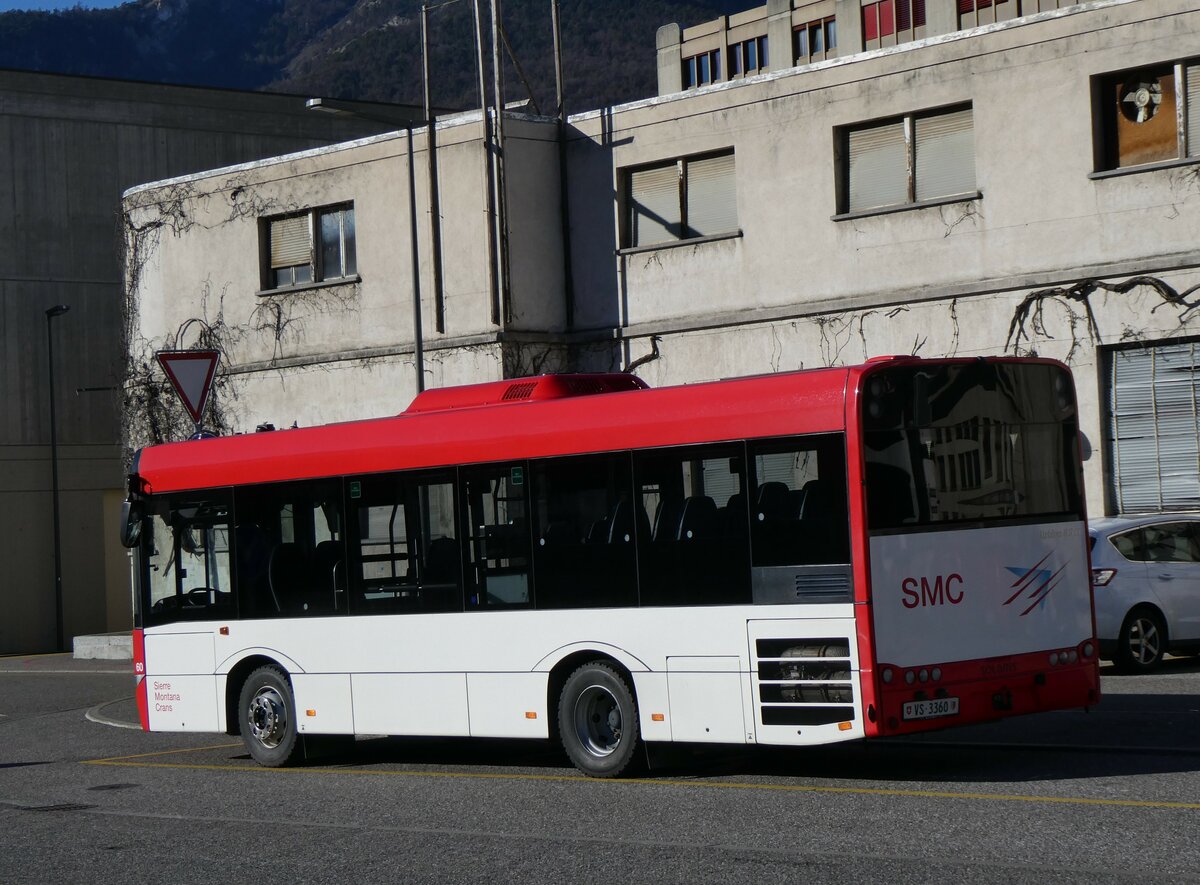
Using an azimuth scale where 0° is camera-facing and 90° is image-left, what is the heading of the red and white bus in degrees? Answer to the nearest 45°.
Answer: approximately 135°

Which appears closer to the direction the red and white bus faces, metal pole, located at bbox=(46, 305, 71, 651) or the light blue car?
the metal pole

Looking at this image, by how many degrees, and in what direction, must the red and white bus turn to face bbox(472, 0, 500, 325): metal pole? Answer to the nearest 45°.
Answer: approximately 45° to its right

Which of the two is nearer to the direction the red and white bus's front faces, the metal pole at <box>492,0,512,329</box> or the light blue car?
the metal pole

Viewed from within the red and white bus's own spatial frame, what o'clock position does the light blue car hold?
The light blue car is roughly at 3 o'clock from the red and white bus.

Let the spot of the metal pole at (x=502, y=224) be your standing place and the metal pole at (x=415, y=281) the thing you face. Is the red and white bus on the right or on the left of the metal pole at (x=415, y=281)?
left

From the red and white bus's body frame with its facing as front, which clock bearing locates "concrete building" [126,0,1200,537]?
The concrete building is roughly at 2 o'clock from the red and white bus.

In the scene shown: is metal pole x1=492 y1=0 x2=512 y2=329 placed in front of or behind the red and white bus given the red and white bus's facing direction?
in front

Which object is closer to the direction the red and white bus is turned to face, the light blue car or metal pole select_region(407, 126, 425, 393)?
the metal pole

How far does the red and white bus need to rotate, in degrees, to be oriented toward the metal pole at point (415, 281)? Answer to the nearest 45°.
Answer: approximately 45° to its right
